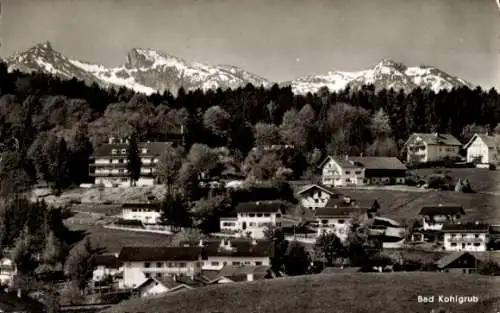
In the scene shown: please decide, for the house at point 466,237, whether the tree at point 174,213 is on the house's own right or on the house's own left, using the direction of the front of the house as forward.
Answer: on the house's own right

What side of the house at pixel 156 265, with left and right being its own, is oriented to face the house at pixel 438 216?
left

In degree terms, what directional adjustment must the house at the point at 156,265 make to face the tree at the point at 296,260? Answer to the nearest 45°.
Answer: approximately 90° to its left

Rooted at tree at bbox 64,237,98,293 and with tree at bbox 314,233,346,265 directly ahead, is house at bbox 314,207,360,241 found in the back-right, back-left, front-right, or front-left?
front-left

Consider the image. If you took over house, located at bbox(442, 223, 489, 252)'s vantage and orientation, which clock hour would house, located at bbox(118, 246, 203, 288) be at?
house, located at bbox(118, 246, 203, 288) is roughly at 2 o'clock from house, located at bbox(442, 223, 489, 252).

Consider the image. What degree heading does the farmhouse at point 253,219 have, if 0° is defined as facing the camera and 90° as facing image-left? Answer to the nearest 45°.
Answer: approximately 0°

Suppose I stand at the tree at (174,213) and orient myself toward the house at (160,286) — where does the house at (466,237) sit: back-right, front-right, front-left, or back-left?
front-left

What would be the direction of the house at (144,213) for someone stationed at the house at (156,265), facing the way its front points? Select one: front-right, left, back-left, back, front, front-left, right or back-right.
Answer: back

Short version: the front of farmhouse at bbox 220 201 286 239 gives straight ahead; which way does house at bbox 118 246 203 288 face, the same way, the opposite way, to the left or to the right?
the same way

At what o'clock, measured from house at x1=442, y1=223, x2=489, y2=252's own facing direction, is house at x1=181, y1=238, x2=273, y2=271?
house at x1=181, y1=238, x2=273, y2=271 is roughly at 2 o'clock from house at x1=442, y1=223, x2=489, y2=252.

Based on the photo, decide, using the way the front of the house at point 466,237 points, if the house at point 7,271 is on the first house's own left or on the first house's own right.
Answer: on the first house's own right

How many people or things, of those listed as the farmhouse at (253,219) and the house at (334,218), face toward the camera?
2

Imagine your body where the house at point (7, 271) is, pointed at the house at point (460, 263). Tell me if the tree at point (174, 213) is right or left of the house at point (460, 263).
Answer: left

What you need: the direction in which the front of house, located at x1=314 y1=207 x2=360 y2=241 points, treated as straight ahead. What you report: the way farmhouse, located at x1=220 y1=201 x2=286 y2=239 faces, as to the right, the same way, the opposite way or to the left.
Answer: the same way

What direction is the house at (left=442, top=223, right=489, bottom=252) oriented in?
toward the camera

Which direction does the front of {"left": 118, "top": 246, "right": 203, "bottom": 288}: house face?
toward the camera

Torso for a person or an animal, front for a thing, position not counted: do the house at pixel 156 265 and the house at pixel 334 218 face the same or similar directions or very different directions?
same or similar directions
